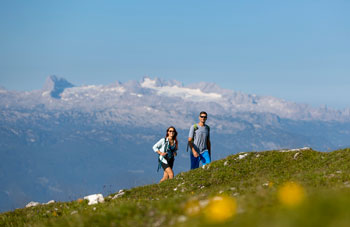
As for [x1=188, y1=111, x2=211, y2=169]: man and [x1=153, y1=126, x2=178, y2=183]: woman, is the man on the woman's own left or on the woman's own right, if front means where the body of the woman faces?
on the woman's own left

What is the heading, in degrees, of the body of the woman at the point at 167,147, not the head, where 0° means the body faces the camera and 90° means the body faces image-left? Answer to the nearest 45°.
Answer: approximately 315°
